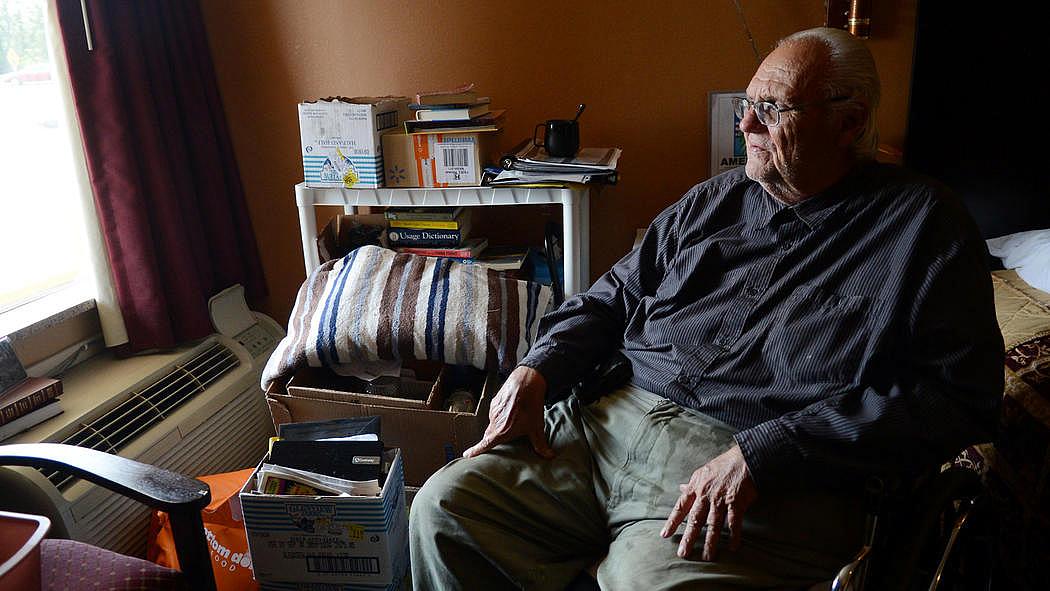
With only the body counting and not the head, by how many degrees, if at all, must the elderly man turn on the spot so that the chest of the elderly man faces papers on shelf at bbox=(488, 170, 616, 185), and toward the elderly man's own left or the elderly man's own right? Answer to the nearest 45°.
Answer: approximately 90° to the elderly man's own right

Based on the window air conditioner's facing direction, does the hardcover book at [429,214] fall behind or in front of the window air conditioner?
in front

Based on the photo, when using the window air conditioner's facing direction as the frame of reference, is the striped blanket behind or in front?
in front

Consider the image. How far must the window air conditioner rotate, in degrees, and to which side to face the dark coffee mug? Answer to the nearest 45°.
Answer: approximately 45° to its left

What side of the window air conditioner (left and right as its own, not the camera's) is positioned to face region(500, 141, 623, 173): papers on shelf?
front

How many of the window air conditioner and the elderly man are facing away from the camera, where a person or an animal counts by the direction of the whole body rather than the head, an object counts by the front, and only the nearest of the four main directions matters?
0

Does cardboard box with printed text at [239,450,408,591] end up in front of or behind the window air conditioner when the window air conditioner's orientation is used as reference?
in front

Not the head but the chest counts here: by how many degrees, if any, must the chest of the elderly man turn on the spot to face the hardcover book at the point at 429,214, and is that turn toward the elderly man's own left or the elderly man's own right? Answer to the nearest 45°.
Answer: approximately 90° to the elderly man's own right

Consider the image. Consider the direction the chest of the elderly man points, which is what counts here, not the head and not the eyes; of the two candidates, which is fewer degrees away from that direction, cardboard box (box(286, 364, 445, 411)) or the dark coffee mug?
the cardboard box

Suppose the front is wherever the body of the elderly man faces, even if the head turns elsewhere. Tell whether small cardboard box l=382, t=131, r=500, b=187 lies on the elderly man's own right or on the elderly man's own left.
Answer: on the elderly man's own right

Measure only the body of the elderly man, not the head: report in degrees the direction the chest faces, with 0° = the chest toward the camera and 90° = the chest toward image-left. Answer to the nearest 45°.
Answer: approximately 45°
